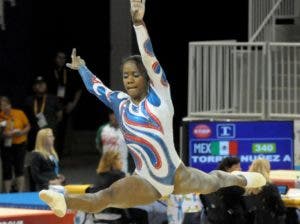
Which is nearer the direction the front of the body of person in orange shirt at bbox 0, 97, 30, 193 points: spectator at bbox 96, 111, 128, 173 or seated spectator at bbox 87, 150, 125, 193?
the seated spectator

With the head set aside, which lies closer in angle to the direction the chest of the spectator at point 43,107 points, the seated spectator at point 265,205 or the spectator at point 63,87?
the seated spectator

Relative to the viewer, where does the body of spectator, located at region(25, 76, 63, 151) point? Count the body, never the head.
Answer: toward the camera

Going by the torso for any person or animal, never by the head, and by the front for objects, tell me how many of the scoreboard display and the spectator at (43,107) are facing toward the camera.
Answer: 2

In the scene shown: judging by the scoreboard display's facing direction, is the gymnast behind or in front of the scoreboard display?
in front

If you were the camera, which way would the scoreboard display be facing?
facing the viewer

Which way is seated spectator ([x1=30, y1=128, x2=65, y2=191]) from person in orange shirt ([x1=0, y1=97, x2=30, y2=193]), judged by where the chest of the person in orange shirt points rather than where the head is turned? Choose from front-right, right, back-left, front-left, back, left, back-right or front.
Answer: front-left

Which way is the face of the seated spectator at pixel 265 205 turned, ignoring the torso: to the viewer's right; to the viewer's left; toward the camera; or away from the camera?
away from the camera

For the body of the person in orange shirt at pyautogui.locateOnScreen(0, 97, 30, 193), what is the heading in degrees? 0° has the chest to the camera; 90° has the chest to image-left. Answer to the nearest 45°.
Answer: approximately 45°

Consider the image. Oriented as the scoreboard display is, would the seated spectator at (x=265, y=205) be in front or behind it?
in front

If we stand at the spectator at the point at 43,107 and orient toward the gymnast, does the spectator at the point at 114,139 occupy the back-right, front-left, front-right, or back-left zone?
front-left

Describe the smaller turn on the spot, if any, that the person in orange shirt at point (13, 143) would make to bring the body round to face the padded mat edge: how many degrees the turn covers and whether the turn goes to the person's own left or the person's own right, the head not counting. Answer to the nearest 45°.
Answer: approximately 45° to the person's own left
